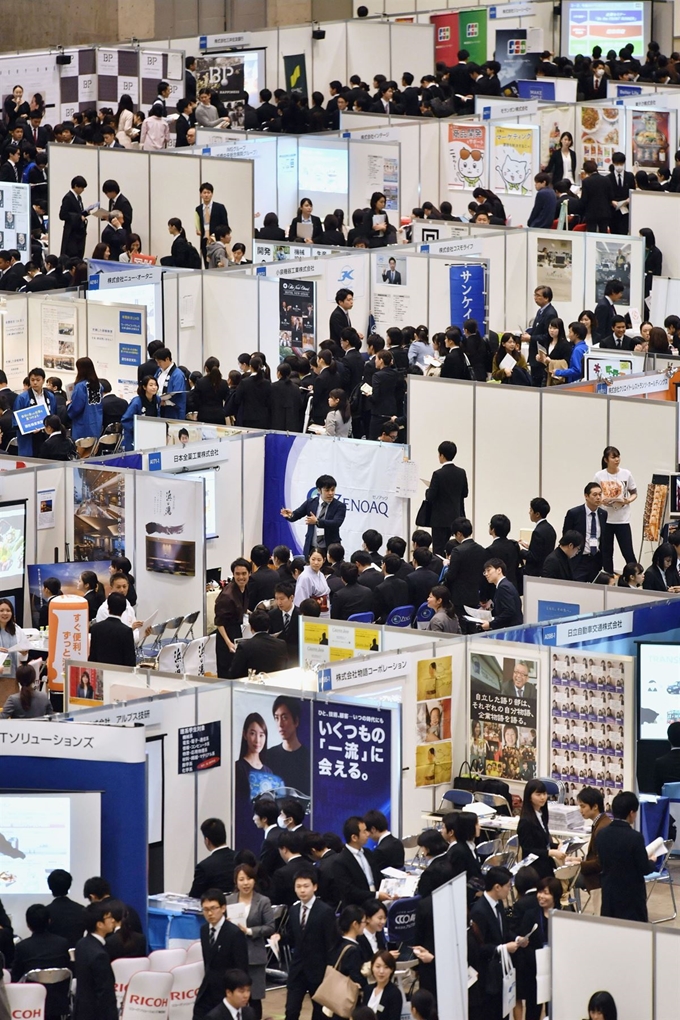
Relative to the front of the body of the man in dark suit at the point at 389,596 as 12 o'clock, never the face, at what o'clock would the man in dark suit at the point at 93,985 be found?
the man in dark suit at the point at 93,985 is roughly at 8 o'clock from the man in dark suit at the point at 389,596.

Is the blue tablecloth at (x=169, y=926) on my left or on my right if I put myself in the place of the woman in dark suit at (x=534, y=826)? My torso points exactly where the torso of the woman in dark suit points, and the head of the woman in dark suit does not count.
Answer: on my right

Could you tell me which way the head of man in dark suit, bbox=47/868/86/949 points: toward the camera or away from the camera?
away from the camera

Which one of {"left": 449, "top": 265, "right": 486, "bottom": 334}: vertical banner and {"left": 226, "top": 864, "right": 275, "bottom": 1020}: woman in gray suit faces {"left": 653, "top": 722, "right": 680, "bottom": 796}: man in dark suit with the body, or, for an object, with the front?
the vertical banner

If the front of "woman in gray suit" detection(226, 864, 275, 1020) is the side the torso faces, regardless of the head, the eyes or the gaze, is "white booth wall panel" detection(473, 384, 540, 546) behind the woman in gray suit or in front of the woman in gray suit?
behind

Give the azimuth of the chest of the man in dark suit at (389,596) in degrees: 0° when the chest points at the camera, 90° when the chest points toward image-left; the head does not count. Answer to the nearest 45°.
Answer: approximately 135°

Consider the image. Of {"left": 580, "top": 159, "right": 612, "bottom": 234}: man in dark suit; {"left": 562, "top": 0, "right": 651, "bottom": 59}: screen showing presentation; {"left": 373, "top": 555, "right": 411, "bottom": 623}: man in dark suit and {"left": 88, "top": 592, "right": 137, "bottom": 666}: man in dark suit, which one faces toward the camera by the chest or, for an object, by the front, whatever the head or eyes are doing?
the screen showing presentation

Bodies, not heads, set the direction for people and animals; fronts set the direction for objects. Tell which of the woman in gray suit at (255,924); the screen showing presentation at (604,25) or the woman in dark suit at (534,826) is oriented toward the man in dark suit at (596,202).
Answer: the screen showing presentation

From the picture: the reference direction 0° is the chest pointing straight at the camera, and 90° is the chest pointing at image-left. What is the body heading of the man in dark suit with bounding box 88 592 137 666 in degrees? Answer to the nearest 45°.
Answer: approximately 180°

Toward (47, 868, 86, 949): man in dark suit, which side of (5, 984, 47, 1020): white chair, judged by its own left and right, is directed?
front

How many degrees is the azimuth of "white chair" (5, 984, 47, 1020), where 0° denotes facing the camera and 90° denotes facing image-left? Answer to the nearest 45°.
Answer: approximately 180°

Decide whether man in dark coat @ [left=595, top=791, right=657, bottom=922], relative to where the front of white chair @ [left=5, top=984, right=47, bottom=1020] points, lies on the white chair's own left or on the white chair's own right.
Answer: on the white chair's own right

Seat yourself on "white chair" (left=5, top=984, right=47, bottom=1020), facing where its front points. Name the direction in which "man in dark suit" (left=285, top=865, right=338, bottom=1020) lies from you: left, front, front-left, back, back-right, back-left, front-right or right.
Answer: right
